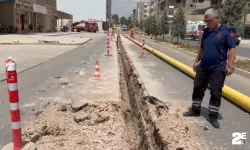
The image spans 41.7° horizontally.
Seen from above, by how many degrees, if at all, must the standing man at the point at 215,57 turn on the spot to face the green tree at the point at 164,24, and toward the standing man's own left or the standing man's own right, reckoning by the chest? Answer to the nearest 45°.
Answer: approximately 135° to the standing man's own right

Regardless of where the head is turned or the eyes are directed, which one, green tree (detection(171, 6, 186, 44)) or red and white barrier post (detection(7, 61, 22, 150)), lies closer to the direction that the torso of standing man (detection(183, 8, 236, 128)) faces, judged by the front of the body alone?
the red and white barrier post

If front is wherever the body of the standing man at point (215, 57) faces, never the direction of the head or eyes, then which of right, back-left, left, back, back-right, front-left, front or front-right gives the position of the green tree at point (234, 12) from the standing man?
back-right

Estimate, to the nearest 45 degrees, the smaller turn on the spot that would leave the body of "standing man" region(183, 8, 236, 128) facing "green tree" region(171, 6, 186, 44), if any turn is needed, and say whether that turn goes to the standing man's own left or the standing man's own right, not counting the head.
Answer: approximately 135° to the standing man's own right

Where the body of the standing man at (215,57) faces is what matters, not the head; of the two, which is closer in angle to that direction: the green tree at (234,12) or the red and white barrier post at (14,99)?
the red and white barrier post

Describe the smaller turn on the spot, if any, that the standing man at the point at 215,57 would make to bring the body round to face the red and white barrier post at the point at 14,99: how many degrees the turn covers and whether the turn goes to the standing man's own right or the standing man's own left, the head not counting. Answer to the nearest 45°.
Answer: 0° — they already face it

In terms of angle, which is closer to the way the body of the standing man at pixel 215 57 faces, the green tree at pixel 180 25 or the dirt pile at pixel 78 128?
the dirt pile

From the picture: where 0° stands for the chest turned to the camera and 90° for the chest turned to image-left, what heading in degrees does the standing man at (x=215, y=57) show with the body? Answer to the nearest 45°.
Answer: approximately 45°

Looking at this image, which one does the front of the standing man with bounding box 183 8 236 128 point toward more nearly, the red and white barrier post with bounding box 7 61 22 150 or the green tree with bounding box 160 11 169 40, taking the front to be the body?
the red and white barrier post
